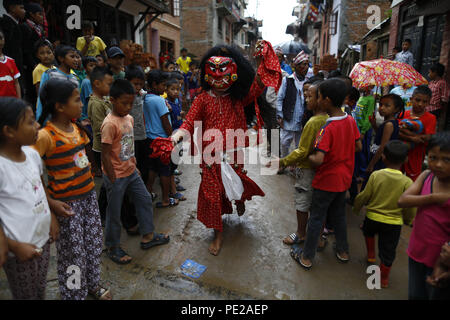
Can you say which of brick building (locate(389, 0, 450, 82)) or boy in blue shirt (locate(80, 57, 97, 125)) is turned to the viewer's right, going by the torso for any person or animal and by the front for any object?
the boy in blue shirt

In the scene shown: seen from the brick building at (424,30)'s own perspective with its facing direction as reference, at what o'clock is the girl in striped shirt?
The girl in striped shirt is roughly at 11 o'clock from the brick building.

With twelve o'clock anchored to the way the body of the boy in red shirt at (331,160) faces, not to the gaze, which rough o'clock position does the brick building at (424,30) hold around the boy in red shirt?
The brick building is roughly at 2 o'clock from the boy in red shirt.

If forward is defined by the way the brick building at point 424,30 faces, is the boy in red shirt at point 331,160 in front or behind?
in front

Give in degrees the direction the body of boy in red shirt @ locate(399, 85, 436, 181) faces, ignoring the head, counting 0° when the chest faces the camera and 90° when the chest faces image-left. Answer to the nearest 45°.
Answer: approximately 45°

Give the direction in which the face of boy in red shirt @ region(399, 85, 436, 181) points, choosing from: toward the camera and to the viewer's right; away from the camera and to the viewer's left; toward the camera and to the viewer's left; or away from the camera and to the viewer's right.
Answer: toward the camera and to the viewer's left

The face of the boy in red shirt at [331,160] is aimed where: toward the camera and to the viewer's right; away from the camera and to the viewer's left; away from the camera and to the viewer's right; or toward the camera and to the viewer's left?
away from the camera and to the viewer's left

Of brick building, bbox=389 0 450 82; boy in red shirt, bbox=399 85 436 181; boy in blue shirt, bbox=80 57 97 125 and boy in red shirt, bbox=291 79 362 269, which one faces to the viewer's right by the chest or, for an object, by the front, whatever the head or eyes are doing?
the boy in blue shirt

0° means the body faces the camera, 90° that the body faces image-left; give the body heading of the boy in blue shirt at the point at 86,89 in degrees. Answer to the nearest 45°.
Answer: approximately 270°

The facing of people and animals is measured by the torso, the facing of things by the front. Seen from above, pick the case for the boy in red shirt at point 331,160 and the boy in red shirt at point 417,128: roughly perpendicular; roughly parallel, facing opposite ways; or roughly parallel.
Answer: roughly perpendicular

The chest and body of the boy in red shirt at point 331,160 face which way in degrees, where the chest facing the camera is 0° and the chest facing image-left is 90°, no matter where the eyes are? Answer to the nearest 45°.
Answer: approximately 135°
